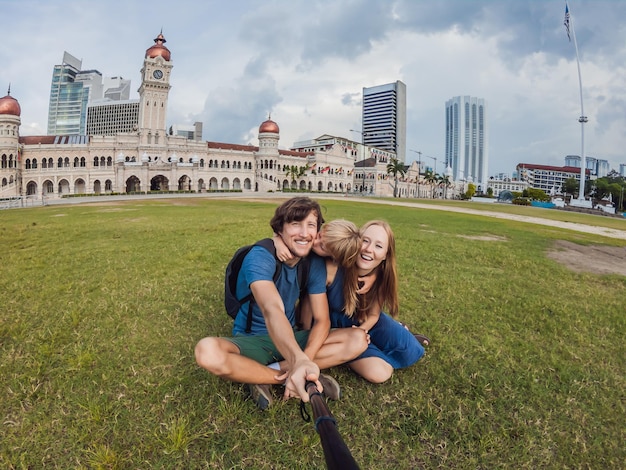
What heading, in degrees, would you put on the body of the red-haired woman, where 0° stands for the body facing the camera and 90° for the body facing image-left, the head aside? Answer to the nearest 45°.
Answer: approximately 45°
